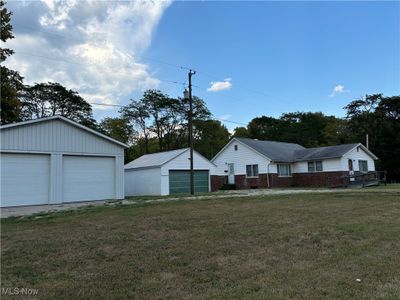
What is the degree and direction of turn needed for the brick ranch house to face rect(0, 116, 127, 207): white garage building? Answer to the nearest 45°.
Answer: approximately 90° to its right

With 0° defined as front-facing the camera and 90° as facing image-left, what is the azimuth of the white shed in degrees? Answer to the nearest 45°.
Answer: approximately 315°

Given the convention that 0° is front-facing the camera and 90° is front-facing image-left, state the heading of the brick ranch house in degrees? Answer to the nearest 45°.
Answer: approximately 315°

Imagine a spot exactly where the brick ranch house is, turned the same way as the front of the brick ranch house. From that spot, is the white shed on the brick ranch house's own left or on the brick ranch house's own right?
on the brick ranch house's own right

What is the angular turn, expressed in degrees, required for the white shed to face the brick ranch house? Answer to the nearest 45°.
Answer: approximately 45° to its left

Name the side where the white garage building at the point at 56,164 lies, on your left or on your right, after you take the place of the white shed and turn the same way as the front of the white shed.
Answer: on your right
